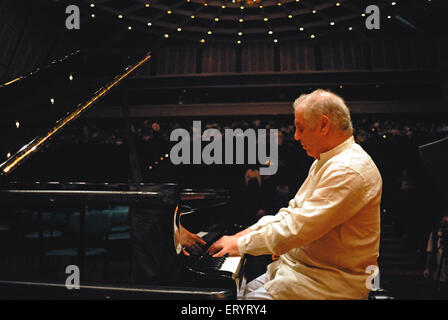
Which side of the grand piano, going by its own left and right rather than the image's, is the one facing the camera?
right

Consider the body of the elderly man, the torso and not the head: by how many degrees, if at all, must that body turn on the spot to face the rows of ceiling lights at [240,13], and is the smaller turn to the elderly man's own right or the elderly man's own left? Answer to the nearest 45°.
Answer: approximately 90° to the elderly man's own right

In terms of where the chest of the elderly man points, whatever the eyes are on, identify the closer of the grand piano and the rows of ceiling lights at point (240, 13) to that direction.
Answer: the grand piano

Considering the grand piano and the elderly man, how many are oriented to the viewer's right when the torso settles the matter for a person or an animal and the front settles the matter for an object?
1

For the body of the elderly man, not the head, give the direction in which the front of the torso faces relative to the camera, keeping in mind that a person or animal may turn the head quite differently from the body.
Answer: to the viewer's left
